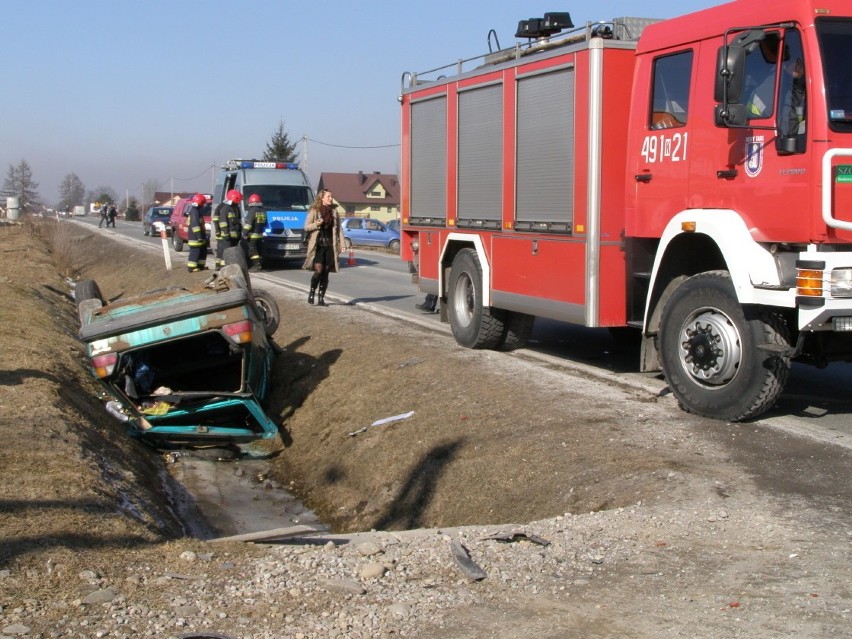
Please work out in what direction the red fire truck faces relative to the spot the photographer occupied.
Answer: facing the viewer and to the right of the viewer

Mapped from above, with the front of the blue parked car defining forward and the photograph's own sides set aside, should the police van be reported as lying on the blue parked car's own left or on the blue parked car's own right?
on the blue parked car's own right

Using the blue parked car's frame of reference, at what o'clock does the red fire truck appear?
The red fire truck is roughly at 3 o'clock from the blue parked car.

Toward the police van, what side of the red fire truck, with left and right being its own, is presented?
back

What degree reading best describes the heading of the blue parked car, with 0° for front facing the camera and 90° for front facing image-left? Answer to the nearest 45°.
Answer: approximately 270°

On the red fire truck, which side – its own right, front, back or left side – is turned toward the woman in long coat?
back

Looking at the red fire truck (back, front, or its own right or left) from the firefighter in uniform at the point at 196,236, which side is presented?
back

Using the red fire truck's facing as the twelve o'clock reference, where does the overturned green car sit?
The overturned green car is roughly at 5 o'clock from the red fire truck.

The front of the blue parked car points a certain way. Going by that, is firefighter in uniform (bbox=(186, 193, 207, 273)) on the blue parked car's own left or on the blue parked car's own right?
on the blue parked car's own right

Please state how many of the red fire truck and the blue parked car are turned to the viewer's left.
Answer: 0

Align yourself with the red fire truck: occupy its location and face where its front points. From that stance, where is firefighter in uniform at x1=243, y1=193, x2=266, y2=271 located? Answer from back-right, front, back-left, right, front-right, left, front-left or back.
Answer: back

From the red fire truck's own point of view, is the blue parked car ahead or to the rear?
to the rear
